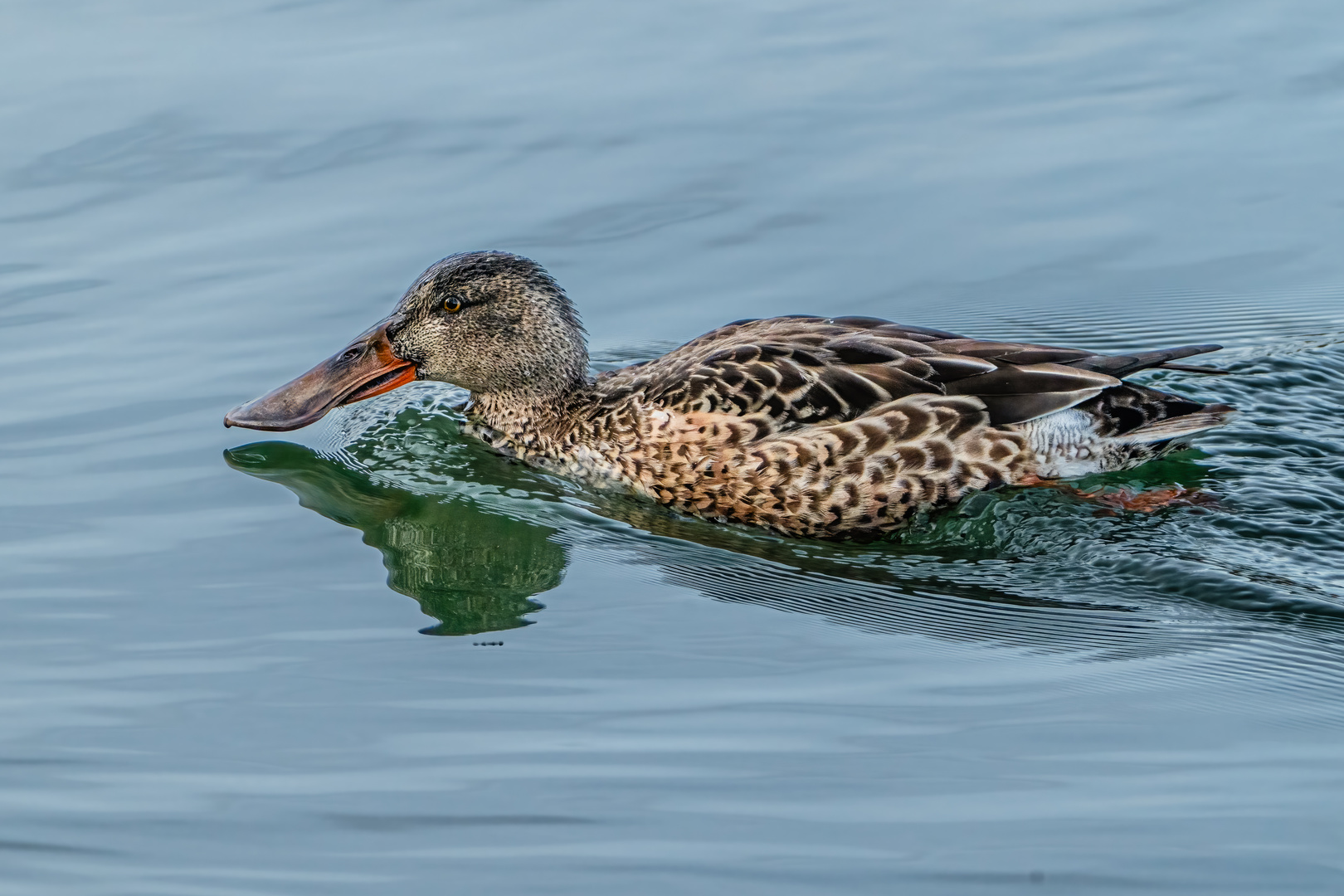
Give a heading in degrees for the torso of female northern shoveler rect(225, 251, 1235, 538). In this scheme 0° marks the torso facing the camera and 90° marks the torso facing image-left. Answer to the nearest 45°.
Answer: approximately 90°
